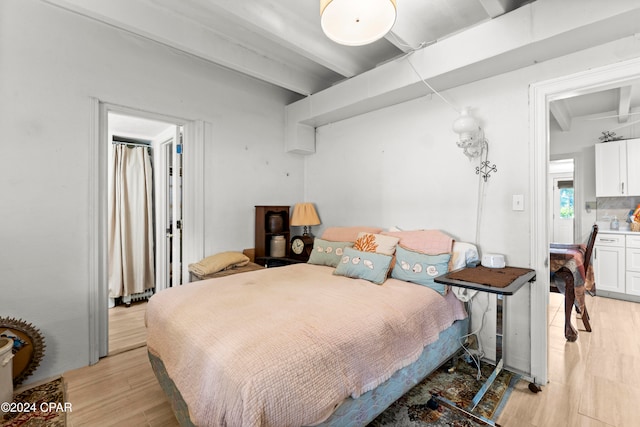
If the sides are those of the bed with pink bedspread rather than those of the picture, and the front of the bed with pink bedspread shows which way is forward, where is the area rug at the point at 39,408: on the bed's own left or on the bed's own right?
on the bed's own right

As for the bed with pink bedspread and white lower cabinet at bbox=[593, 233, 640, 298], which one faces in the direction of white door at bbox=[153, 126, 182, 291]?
the white lower cabinet

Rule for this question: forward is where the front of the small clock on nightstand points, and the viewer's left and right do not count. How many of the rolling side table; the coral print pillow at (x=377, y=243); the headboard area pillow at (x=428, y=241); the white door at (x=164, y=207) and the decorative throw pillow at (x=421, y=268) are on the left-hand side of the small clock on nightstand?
4

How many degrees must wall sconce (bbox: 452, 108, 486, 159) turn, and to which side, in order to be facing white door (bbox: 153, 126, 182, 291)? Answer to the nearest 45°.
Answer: approximately 45° to its right

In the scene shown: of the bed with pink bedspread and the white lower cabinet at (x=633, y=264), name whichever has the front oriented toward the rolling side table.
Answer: the white lower cabinet

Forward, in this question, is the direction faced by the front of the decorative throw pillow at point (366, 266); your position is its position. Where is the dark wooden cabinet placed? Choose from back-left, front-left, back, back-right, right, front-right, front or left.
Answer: right

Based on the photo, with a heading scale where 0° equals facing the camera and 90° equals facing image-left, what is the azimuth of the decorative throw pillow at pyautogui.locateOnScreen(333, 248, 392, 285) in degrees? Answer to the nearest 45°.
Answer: approximately 45°

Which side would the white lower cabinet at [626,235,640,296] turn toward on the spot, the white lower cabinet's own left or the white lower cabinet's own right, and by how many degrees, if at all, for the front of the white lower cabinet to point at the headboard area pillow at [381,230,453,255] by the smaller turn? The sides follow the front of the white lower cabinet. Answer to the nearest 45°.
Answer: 0° — it already faces it

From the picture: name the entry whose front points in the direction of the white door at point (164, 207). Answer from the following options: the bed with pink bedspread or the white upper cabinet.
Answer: the white upper cabinet

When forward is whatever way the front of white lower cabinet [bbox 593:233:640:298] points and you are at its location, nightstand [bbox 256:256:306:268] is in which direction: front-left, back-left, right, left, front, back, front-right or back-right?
front

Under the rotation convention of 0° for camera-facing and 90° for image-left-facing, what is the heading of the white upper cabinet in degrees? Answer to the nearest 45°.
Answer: approximately 45°

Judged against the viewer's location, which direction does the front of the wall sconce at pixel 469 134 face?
facing the viewer and to the left of the viewer

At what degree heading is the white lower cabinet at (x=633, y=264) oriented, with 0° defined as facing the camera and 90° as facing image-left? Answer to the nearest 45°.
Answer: approximately 0°
